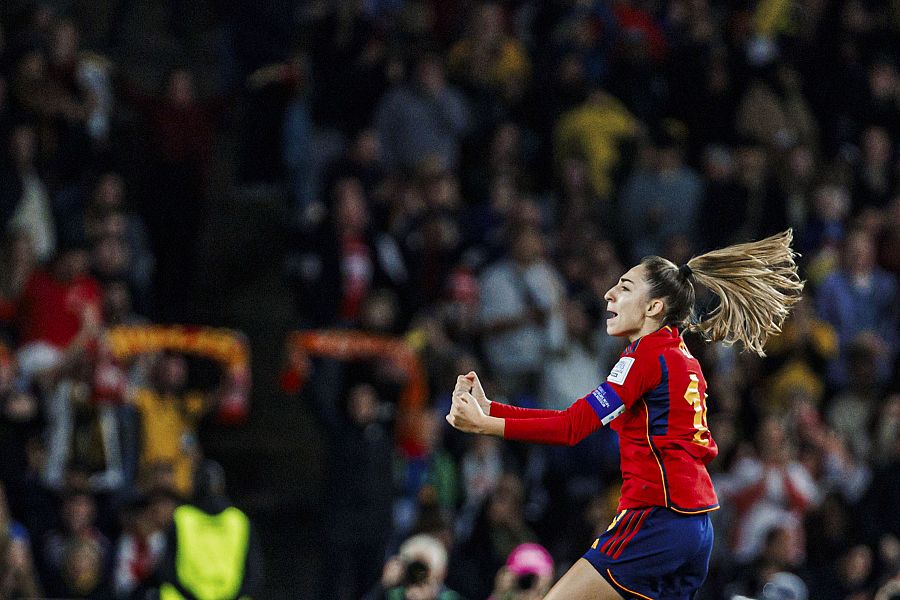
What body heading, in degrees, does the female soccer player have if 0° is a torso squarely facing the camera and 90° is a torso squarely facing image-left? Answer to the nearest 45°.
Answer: approximately 90°

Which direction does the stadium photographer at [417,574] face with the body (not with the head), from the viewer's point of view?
toward the camera

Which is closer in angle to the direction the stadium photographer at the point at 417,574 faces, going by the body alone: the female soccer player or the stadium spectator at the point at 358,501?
the female soccer player

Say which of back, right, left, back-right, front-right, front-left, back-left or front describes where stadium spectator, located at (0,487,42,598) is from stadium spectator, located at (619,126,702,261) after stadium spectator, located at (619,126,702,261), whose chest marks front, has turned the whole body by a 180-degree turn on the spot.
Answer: back-left

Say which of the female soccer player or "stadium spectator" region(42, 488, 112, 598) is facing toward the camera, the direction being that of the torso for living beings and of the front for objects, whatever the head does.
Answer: the stadium spectator

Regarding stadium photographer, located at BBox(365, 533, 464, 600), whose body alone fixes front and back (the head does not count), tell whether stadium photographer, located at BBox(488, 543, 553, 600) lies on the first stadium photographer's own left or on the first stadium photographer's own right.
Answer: on the first stadium photographer's own left

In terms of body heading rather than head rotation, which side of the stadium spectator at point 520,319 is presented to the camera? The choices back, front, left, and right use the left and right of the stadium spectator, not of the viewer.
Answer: front

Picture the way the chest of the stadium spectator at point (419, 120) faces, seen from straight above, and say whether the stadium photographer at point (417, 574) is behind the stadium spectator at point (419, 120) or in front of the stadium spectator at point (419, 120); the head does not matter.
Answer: in front

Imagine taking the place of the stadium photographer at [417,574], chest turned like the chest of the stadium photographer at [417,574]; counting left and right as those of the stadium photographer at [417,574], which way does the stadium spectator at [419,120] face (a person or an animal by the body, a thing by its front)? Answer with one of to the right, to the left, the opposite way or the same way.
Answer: the same way

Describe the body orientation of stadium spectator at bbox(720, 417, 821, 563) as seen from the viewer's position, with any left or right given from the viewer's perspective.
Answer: facing the viewer

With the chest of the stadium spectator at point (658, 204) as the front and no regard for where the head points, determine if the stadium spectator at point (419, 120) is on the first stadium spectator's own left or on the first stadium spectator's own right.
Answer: on the first stadium spectator's own right

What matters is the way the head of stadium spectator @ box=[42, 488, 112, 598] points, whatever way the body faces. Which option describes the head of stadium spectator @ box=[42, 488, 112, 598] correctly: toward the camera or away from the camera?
toward the camera

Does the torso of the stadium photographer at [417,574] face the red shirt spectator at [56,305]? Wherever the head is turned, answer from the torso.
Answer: no

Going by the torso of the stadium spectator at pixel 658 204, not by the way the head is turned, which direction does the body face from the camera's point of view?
toward the camera

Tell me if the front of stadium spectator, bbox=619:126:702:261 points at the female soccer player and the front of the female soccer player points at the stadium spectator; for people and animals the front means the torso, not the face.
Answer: no

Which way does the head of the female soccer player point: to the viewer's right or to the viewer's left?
to the viewer's left
